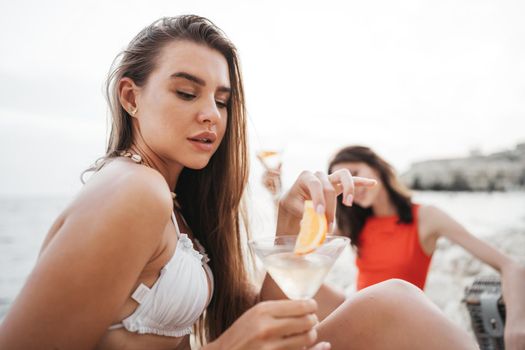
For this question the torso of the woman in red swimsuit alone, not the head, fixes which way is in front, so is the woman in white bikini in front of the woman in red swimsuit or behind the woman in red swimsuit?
in front

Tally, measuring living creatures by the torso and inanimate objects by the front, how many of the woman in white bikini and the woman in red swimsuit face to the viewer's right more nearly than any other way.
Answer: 1

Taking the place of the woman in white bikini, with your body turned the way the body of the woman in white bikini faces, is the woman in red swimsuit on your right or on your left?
on your left

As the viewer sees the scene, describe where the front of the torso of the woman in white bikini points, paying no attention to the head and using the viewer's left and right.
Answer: facing to the right of the viewer

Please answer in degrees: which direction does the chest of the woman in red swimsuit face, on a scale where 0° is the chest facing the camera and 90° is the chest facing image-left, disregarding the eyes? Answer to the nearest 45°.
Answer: approximately 45°

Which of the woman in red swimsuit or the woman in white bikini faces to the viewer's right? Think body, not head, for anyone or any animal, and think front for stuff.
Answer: the woman in white bikini
